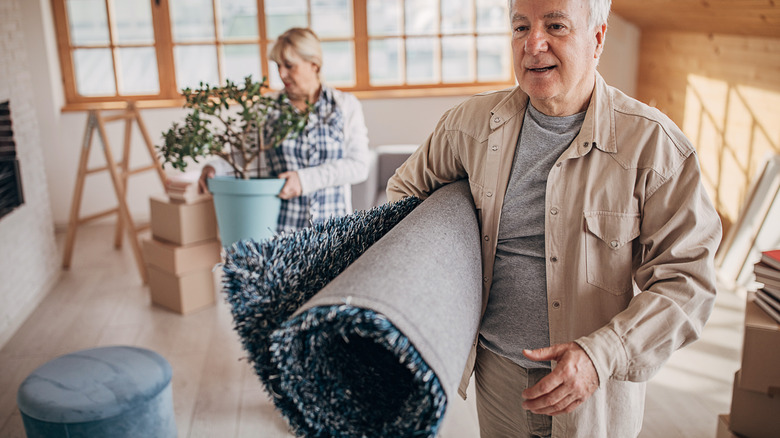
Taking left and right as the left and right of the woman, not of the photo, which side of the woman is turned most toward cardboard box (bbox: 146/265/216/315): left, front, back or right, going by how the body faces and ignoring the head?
right

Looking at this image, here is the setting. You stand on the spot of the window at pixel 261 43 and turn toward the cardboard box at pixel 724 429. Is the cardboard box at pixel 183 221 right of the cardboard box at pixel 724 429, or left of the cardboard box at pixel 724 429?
right

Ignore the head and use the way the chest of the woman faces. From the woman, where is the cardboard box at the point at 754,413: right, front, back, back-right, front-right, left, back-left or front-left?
left

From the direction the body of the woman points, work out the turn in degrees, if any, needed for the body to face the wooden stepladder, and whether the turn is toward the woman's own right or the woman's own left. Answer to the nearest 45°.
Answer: approximately 90° to the woman's own right

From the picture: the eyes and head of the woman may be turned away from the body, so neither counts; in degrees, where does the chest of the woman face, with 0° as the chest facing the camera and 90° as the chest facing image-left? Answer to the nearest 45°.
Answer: approximately 45°

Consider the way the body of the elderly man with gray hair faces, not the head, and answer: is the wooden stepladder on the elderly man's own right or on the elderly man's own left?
on the elderly man's own right

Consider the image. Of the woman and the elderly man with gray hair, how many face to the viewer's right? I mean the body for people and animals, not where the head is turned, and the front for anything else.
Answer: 0

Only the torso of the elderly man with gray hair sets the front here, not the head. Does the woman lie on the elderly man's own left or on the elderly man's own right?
on the elderly man's own right

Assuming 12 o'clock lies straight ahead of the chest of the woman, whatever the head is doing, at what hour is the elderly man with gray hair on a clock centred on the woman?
The elderly man with gray hair is roughly at 10 o'clock from the woman.

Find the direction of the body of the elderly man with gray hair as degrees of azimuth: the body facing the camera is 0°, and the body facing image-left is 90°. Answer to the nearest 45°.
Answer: approximately 45°

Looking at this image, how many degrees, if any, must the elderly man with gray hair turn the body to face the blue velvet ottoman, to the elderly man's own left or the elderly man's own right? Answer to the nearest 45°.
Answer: approximately 45° to the elderly man's own right
